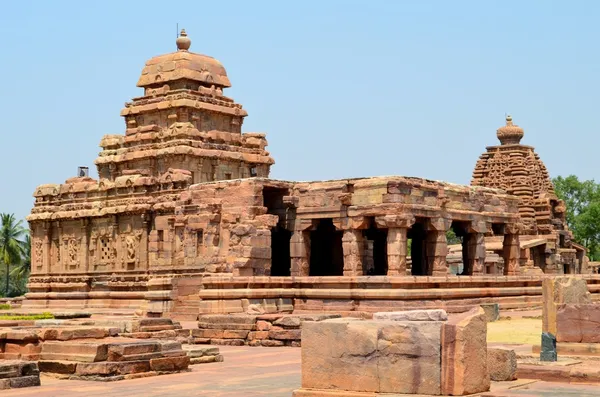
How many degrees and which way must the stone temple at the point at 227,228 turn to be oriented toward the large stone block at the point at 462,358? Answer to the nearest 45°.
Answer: approximately 45° to its right

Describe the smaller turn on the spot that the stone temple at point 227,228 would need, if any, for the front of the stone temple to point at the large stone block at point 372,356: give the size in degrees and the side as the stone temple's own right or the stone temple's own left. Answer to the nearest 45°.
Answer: approximately 45° to the stone temple's own right

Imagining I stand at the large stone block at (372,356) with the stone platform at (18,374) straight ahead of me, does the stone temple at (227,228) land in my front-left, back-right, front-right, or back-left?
front-right

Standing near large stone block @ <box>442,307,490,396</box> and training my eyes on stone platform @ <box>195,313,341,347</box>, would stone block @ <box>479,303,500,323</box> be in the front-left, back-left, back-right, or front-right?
front-right

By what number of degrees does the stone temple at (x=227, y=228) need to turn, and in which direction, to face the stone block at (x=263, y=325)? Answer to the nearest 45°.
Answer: approximately 45° to its right

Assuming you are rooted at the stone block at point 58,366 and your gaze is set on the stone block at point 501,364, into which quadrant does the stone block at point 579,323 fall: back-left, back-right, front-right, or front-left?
front-left

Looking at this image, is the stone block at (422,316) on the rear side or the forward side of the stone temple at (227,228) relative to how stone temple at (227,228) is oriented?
on the forward side

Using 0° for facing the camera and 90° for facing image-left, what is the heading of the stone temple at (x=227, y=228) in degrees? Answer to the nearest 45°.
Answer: approximately 315°

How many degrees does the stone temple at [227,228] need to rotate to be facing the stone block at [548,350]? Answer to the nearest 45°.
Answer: approximately 45° to its right

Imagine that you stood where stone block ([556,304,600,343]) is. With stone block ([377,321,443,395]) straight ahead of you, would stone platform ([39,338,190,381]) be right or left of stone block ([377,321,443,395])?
right
